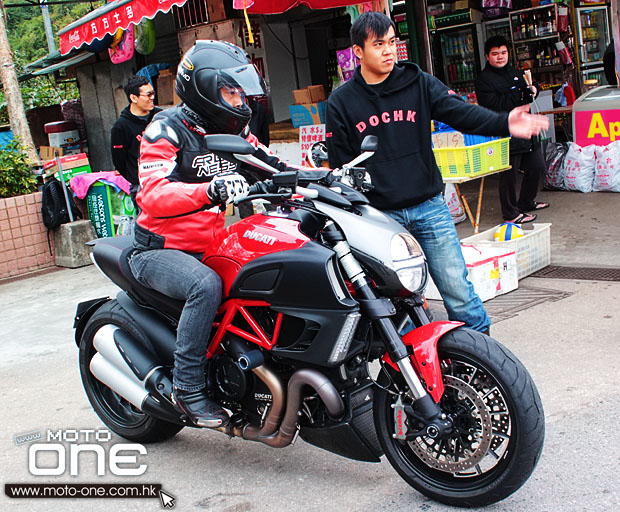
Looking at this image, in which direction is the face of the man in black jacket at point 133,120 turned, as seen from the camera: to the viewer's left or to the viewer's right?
to the viewer's right

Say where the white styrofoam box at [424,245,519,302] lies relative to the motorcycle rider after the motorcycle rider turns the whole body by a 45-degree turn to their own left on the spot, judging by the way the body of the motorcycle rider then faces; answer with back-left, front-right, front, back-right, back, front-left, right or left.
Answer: front-left

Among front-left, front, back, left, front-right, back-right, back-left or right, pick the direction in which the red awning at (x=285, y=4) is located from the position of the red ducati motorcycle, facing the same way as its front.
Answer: back-left

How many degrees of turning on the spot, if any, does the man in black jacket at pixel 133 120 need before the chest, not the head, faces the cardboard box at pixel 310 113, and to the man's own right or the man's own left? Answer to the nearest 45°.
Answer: approximately 90° to the man's own left

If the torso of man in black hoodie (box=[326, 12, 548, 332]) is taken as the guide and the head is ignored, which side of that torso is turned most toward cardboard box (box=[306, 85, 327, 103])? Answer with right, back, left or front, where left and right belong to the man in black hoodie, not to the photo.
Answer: back

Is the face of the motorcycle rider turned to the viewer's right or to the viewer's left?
to the viewer's right

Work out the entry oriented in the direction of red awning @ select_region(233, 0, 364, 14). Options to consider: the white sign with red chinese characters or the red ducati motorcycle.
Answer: the white sign with red chinese characters

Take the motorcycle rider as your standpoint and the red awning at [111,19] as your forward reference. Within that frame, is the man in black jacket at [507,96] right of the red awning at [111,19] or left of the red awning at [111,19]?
right

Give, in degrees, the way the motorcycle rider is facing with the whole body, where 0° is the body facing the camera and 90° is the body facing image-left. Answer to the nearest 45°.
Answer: approximately 315°

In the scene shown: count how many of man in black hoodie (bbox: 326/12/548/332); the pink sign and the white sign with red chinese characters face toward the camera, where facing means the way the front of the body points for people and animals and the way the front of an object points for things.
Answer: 3

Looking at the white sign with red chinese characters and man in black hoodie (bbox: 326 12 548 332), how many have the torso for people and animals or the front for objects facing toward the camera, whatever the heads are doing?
2

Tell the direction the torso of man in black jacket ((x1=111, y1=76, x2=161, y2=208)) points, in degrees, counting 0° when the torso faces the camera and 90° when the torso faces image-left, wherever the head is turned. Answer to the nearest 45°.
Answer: approximately 315°
